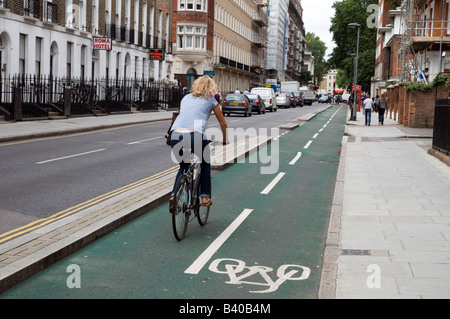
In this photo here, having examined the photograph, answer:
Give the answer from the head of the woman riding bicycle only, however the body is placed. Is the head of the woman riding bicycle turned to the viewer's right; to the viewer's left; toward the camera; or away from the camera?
away from the camera

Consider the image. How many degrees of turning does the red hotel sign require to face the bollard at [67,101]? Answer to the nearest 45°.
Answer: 0° — it already faces it

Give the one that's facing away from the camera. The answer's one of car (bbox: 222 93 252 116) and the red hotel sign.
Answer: the car

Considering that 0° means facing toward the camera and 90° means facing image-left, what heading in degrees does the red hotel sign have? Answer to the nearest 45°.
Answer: approximately 0°

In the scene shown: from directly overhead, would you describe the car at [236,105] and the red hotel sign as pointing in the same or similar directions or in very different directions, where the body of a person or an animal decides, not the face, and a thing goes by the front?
very different directions

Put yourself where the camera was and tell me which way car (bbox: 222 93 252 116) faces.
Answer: facing away from the viewer

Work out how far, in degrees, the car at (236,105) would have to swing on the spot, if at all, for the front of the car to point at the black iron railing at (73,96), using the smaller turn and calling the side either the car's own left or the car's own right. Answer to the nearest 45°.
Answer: approximately 135° to the car's own left

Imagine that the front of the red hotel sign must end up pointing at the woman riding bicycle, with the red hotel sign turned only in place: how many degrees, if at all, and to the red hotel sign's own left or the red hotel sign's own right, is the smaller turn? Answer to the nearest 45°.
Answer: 0° — it already faces them
